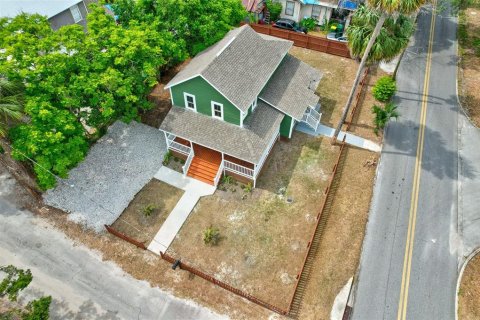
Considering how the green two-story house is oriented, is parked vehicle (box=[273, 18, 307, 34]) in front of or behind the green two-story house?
behind

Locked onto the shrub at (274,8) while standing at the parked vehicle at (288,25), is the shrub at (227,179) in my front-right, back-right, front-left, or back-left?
back-left

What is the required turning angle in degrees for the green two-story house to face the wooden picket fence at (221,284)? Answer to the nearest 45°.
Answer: approximately 45° to its left

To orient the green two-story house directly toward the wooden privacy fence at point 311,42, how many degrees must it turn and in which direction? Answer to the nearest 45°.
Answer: approximately 180°

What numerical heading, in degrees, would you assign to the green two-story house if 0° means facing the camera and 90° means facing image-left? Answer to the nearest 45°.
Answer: approximately 45°

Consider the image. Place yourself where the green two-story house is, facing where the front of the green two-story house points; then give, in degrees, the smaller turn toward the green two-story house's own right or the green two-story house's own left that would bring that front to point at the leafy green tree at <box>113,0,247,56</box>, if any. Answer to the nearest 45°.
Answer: approximately 90° to the green two-story house's own right

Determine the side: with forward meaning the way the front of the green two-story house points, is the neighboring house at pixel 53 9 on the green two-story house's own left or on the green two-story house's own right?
on the green two-story house's own right

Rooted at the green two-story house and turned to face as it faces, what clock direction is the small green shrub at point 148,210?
The small green shrub is roughly at 12 o'clock from the green two-story house.

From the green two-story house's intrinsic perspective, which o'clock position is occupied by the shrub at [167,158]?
The shrub is roughly at 1 o'clock from the green two-story house.

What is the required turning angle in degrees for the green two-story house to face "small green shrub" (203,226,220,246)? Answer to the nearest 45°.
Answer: approximately 45° to its left
